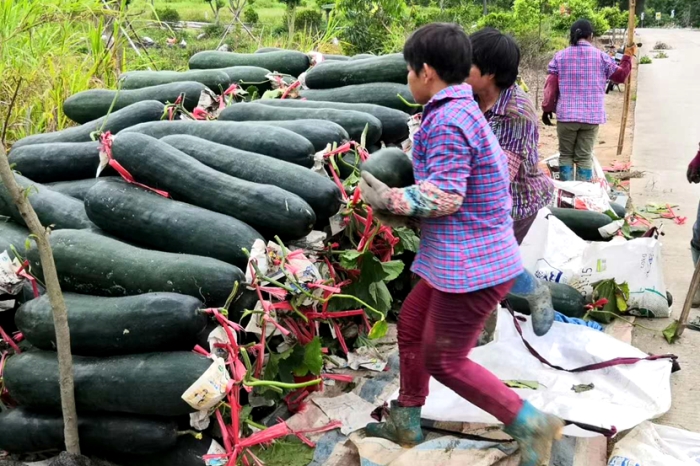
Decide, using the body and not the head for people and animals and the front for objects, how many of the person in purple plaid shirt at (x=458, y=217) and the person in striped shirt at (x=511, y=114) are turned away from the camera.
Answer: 0

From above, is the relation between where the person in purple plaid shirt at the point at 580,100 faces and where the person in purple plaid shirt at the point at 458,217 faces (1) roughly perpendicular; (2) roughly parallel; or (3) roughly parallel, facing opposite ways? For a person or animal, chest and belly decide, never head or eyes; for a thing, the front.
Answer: roughly perpendicular

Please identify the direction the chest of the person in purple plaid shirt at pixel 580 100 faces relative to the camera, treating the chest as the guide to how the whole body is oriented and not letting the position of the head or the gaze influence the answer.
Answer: away from the camera

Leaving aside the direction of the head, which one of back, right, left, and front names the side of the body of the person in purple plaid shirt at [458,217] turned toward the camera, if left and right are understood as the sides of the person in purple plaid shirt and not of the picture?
left

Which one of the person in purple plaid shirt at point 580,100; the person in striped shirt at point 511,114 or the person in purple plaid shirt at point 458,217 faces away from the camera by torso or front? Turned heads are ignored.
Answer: the person in purple plaid shirt at point 580,100

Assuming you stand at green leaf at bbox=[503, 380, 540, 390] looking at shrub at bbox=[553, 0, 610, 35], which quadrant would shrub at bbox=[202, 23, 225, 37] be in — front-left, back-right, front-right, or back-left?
front-left

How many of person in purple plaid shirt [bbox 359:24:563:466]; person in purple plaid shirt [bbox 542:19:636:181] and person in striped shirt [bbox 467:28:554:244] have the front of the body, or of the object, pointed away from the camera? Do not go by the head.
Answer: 1

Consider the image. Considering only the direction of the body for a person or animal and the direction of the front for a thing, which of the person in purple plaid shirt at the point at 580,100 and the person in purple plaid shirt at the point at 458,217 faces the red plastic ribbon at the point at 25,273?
the person in purple plaid shirt at the point at 458,217

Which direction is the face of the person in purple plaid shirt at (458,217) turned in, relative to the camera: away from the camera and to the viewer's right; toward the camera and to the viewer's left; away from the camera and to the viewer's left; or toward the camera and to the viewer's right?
away from the camera and to the viewer's left

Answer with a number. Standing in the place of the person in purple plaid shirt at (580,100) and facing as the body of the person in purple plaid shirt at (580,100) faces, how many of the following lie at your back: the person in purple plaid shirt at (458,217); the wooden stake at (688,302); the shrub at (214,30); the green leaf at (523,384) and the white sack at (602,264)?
4

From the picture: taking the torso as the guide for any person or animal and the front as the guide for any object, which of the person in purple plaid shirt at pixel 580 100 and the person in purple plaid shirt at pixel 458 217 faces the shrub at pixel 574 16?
the person in purple plaid shirt at pixel 580 100

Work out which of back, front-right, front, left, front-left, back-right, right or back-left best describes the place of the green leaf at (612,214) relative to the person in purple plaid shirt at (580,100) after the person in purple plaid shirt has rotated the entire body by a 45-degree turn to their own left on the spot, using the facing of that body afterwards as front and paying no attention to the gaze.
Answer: back-left

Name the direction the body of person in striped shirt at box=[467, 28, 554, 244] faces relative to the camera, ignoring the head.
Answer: to the viewer's left

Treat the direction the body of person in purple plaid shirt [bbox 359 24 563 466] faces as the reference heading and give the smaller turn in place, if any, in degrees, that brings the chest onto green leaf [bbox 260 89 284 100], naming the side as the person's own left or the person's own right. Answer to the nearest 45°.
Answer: approximately 45° to the person's own right
